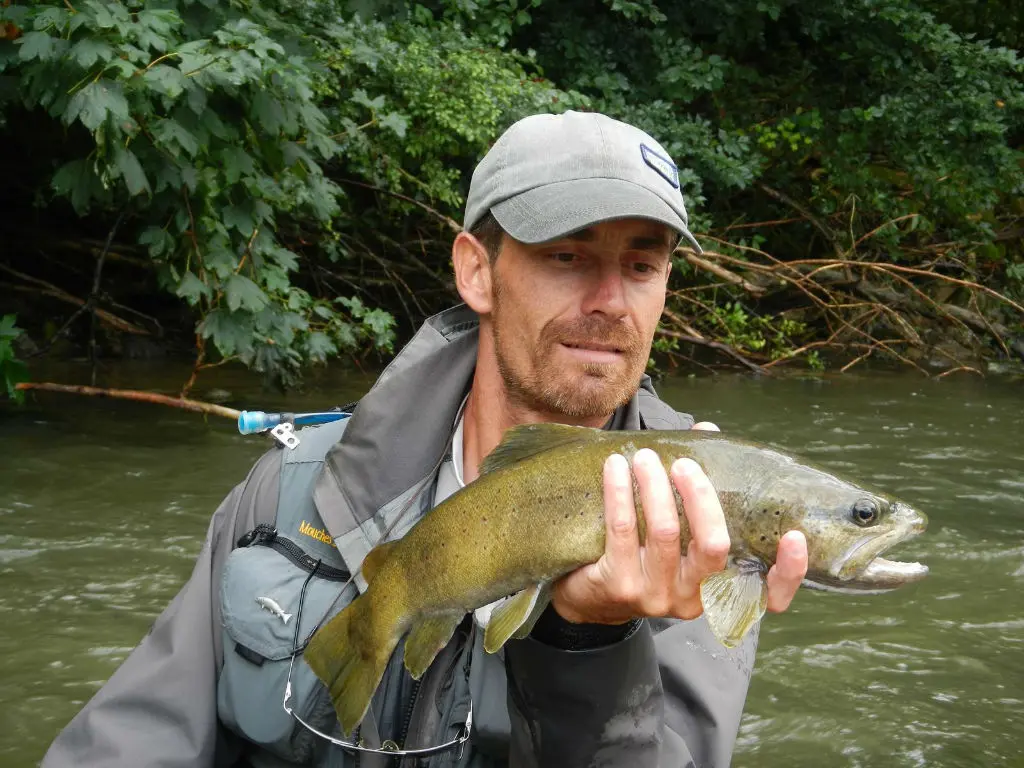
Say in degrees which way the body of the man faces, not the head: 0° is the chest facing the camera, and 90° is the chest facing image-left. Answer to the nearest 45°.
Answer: approximately 315°

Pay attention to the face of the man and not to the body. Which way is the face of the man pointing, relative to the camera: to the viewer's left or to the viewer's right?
to the viewer's right

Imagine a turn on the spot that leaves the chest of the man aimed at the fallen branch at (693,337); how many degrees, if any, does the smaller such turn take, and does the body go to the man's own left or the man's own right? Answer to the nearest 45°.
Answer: approximately 135° to the man's own left
